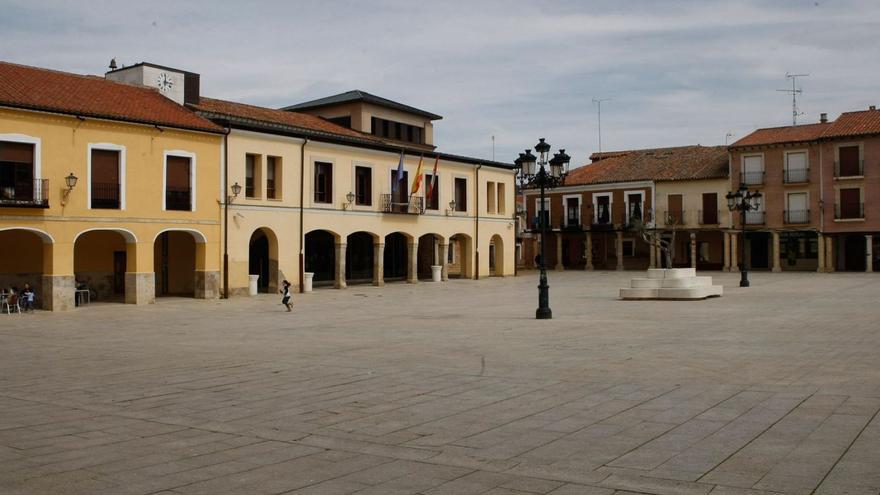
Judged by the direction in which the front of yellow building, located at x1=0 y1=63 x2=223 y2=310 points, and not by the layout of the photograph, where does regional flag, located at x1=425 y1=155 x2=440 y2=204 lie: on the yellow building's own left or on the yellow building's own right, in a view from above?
on the yellow building's own left

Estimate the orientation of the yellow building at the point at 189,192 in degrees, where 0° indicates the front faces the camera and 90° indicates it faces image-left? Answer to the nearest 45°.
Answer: approximately 315°

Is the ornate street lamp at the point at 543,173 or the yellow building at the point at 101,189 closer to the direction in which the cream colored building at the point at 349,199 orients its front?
the ornate street lamp

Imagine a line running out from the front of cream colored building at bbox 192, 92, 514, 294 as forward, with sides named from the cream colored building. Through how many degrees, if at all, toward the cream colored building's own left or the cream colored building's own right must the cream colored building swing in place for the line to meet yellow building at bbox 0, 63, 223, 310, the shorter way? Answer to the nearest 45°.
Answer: approximately 90° to the cream colored building's own right

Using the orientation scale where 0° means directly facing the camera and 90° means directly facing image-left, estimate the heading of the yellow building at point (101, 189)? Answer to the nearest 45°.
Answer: approximately 315°

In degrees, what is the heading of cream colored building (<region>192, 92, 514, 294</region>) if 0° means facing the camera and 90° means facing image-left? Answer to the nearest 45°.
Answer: approximately 315°
